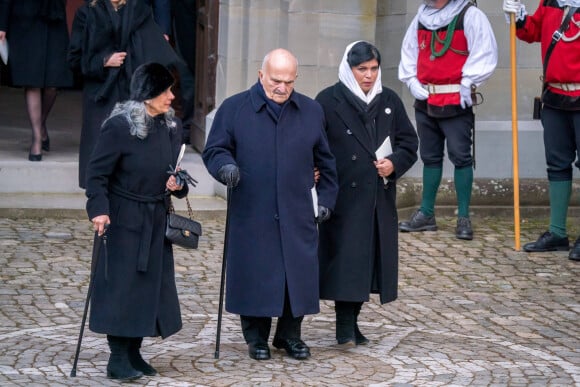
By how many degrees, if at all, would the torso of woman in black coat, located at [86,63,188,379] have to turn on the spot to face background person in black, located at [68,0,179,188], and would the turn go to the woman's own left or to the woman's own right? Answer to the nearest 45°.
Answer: approximately 135° to the woman's own left

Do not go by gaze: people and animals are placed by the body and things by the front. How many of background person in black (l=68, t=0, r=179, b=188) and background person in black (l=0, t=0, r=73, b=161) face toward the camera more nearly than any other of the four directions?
2

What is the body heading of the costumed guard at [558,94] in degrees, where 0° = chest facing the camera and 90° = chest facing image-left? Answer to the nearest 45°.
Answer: approximately 45°

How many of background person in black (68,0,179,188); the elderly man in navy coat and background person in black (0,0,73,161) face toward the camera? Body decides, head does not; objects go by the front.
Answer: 3

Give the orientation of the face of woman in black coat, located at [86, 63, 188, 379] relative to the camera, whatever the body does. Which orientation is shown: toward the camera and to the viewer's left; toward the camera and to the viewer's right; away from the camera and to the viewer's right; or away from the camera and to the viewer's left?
toward the camera and to the viewer's right

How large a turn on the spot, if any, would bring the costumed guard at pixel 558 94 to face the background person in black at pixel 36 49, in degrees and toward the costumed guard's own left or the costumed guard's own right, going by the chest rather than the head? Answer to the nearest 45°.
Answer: approximately 45° to the costumed guard's own right

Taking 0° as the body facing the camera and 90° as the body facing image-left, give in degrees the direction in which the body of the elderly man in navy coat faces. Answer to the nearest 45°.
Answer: approximately 0°

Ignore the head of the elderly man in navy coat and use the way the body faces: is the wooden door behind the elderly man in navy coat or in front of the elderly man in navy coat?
behind

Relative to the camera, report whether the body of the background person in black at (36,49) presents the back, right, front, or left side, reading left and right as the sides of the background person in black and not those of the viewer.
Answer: front
